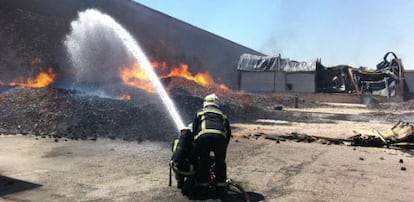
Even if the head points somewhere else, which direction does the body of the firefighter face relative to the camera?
away from the camera

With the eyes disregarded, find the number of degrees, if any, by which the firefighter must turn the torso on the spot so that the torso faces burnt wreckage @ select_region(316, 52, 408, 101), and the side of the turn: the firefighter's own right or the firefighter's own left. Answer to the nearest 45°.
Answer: approximately 45° to the firefighter's own right

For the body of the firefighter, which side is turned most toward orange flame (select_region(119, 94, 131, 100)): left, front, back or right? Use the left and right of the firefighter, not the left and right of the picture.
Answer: front

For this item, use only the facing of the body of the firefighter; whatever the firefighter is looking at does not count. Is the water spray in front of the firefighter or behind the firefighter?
in front

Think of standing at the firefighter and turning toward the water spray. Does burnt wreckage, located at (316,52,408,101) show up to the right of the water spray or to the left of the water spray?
right
